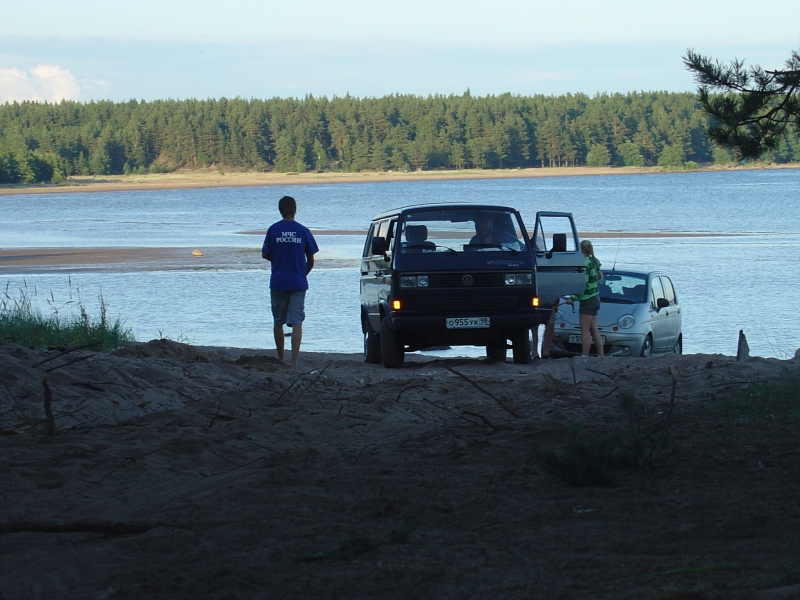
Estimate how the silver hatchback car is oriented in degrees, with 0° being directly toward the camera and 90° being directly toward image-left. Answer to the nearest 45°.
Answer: approximately 45°

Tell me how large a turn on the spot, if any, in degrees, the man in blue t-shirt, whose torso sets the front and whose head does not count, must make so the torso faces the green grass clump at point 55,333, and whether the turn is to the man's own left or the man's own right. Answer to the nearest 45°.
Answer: approximately 45° to the man's own left

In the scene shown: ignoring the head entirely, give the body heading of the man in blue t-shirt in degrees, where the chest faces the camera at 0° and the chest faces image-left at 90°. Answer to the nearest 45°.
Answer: approximately 180°

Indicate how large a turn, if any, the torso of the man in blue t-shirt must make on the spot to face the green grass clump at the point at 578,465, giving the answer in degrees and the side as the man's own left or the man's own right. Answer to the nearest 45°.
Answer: approximately 180°

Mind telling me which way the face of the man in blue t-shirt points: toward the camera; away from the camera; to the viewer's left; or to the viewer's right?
away from the camera

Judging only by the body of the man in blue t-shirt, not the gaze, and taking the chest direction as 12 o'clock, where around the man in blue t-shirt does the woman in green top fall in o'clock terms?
The woman in green top is roughly at 2 o'clock from the man in blue t-shirt.
